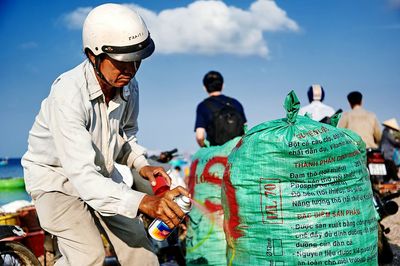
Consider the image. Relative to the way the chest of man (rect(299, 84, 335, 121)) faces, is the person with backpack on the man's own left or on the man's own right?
on the man's own left

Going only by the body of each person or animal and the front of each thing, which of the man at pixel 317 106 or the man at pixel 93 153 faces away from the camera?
the man at pixel 317 106

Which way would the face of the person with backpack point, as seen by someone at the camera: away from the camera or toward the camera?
away from the camera

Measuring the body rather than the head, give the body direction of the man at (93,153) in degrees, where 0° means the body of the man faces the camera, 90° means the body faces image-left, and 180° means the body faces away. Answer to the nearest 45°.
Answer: approximately 315°

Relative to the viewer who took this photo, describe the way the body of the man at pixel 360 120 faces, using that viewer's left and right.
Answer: facing away from the viewer

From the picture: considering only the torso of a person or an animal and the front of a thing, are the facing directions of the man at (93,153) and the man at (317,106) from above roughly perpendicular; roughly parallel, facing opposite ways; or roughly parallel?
roughly perpendicular
